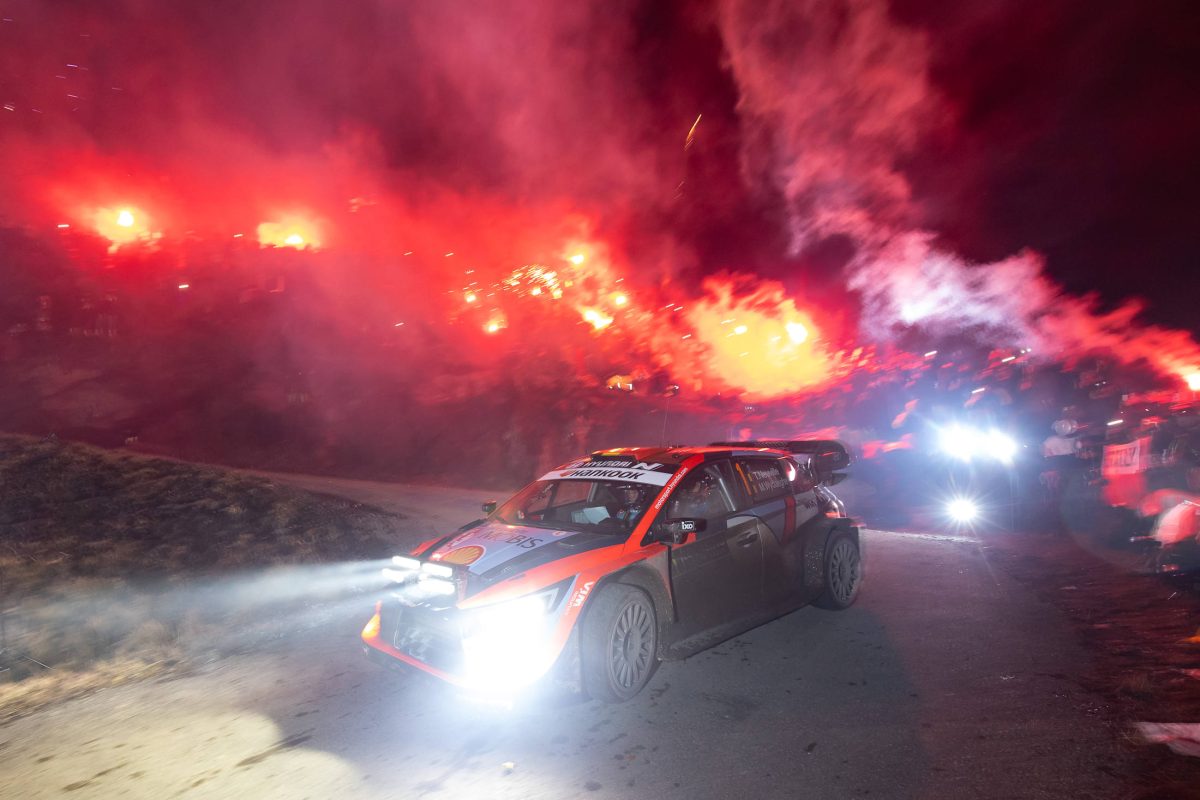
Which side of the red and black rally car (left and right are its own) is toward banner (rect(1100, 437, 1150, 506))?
back

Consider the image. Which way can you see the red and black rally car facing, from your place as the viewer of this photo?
facing the viewer and to the left of the viewer
